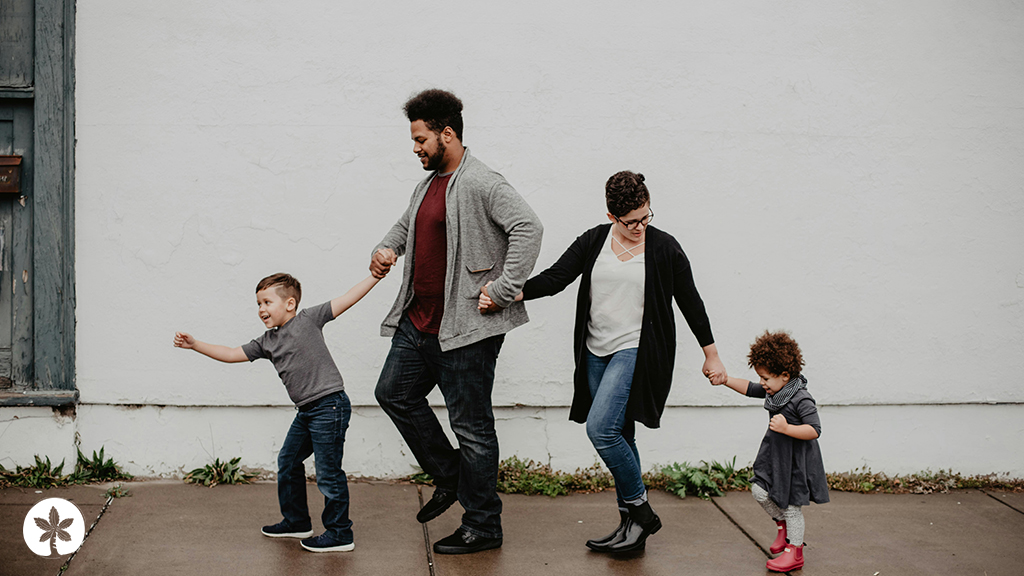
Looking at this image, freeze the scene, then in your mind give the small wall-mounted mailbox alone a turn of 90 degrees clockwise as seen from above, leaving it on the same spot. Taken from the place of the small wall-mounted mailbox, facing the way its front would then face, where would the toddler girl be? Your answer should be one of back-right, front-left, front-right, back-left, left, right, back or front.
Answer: back-left

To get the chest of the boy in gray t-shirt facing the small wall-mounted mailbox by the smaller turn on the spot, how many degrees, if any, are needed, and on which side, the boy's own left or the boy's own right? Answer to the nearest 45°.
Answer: approximately 90° to the boy's own right

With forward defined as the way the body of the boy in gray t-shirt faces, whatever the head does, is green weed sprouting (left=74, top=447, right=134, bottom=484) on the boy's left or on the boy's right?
on the boy's right

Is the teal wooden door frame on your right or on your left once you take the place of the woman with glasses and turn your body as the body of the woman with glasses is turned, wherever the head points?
on your right

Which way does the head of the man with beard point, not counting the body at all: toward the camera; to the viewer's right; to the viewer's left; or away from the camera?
to the viewer's left

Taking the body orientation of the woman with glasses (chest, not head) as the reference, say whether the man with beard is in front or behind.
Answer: in front

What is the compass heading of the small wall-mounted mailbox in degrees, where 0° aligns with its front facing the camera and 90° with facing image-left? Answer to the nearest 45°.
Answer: approximately 0°

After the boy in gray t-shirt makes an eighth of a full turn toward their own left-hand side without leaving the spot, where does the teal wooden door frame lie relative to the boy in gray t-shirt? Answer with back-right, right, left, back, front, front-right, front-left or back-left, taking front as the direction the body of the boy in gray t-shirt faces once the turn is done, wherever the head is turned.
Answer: back-right

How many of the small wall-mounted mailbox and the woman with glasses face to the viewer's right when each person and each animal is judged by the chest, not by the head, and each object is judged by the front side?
0

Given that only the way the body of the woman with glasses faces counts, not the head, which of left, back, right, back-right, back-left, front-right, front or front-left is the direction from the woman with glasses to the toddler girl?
back-left

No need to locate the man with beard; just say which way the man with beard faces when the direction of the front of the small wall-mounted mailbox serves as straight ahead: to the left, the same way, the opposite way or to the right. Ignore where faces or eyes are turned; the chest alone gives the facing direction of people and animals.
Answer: to the right

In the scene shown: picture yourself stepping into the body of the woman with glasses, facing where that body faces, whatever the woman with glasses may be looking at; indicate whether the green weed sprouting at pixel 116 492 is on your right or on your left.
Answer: on your right
